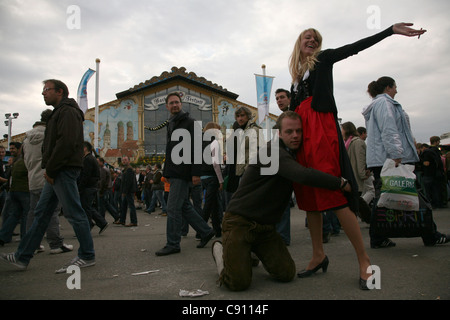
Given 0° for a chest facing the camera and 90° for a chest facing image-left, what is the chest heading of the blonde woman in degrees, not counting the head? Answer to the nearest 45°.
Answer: approximately 45°

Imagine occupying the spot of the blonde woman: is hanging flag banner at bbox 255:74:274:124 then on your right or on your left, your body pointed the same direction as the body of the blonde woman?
on your right

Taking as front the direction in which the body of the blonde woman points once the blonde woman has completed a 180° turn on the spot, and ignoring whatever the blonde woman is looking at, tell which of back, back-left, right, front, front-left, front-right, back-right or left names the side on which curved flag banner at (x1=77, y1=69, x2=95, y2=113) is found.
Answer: left
